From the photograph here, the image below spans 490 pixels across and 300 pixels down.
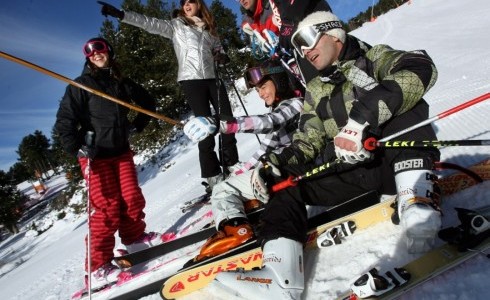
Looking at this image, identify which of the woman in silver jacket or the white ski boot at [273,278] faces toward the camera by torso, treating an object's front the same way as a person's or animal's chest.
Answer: the woman in silver jacket

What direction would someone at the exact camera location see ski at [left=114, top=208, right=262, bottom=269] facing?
facing the viewer and to the left of the viewer

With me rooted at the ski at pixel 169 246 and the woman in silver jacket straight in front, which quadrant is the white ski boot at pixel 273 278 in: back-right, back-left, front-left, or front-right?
back-right

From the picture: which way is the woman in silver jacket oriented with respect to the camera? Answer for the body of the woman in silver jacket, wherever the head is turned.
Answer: toward the camera

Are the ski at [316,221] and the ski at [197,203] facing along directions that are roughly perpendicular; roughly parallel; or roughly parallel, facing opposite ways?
roughly parallel

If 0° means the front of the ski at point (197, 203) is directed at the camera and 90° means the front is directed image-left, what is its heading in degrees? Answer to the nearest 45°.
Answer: approximately 45°

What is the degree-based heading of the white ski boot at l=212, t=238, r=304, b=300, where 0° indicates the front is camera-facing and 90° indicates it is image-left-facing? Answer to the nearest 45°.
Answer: approximately 90°
